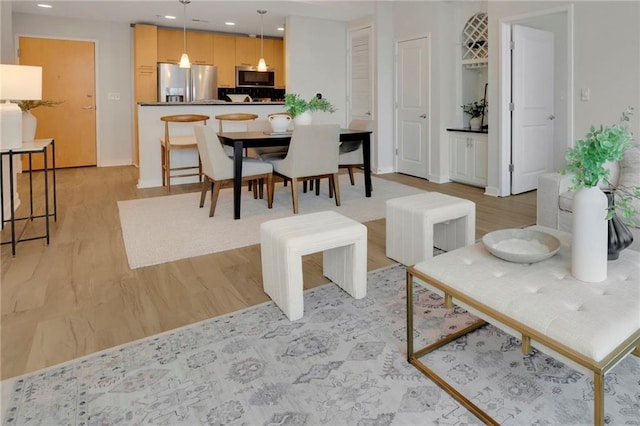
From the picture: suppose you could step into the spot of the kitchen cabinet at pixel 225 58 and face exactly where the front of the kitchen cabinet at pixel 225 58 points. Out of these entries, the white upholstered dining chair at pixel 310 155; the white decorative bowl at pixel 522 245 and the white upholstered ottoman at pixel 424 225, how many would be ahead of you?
3

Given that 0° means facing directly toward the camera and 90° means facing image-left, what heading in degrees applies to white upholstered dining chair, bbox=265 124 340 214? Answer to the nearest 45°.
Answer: approximately 135°

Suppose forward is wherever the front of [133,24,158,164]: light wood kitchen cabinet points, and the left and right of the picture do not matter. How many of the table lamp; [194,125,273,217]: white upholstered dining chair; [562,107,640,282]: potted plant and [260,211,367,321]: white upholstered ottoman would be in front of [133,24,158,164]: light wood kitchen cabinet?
4

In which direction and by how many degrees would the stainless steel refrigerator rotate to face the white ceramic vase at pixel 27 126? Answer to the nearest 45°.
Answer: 0° — it already faces it

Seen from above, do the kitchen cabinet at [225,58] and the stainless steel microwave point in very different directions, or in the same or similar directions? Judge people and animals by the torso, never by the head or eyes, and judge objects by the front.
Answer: same or similar directions

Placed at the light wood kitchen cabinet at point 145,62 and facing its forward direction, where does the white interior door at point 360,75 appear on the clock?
The white interior door is roughly at 10 o'clock from the light wood kitchen cabinet.

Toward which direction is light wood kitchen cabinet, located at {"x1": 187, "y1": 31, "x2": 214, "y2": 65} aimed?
toward the camera

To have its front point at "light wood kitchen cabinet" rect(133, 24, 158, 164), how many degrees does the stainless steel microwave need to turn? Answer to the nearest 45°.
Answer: approximately 45° to its right

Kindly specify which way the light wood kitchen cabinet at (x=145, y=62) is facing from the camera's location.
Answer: facing the viewer

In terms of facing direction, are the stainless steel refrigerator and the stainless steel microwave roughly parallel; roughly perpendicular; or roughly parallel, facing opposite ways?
roughly parallel

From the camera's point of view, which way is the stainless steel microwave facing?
toward the camera

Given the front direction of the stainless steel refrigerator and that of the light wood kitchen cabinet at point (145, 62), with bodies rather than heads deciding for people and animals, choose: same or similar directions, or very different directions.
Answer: same or similar directions

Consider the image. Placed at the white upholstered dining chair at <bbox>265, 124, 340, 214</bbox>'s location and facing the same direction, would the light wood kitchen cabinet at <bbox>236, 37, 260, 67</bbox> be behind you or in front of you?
in front
